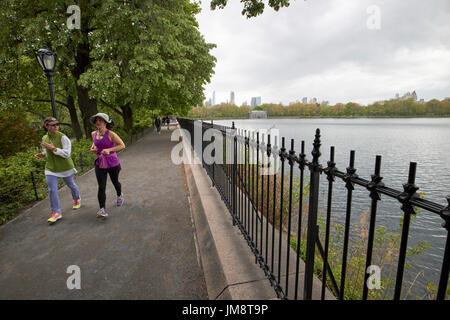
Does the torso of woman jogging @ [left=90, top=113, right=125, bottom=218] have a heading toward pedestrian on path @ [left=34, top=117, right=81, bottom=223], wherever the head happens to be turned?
no

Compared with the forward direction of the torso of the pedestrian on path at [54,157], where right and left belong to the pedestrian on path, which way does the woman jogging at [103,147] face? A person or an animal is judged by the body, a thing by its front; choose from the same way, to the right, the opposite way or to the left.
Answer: the same way

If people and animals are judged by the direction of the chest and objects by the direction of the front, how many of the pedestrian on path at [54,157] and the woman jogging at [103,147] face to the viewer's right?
0

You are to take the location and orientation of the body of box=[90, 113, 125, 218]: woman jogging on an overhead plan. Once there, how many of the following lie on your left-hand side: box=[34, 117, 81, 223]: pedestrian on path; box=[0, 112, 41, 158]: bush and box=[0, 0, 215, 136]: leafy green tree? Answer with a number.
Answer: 0

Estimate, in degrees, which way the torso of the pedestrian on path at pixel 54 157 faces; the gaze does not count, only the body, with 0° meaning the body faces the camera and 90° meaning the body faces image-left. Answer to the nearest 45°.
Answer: approximately 45°

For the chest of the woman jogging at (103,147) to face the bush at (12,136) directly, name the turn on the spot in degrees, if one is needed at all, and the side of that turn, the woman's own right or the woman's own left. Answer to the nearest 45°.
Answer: approximately 90° to the woman's own right

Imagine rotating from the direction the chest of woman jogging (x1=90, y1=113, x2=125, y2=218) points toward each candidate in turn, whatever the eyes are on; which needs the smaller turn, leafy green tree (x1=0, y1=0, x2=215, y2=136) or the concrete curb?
the concrete curb

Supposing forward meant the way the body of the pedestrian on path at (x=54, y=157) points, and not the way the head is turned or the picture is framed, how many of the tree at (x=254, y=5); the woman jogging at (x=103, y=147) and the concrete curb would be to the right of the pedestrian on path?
0

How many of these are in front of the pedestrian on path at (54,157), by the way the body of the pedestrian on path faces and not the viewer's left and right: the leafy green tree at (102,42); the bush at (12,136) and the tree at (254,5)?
0

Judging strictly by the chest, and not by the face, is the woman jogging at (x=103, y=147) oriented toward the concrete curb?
no

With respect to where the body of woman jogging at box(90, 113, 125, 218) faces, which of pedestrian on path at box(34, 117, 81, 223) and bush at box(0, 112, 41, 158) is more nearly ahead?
the pedestrian on path

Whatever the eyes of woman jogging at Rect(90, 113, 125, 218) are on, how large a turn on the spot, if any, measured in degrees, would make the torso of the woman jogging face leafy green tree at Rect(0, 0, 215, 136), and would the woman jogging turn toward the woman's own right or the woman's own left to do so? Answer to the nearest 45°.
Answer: approximately 135° to the woman's own right

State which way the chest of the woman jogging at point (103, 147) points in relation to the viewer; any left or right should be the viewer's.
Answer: facing the viewer and to the left of the viewer

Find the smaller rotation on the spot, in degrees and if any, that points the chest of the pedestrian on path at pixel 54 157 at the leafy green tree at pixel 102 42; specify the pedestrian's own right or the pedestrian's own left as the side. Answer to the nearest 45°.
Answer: approximately 135° to the pedestrian's own right

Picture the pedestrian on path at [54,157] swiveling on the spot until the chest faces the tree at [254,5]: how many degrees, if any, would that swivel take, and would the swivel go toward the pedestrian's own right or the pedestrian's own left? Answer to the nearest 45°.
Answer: approximately 135° to the pedestrian's own left

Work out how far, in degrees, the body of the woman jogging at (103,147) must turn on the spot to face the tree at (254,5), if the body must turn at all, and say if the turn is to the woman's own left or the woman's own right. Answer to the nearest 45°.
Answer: approximately 135° to the woman's own left

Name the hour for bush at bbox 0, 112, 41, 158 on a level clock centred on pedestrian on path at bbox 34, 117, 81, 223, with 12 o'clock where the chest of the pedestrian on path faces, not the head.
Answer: The bush is roughly at 4 o'clock from the pedestrian on path.
